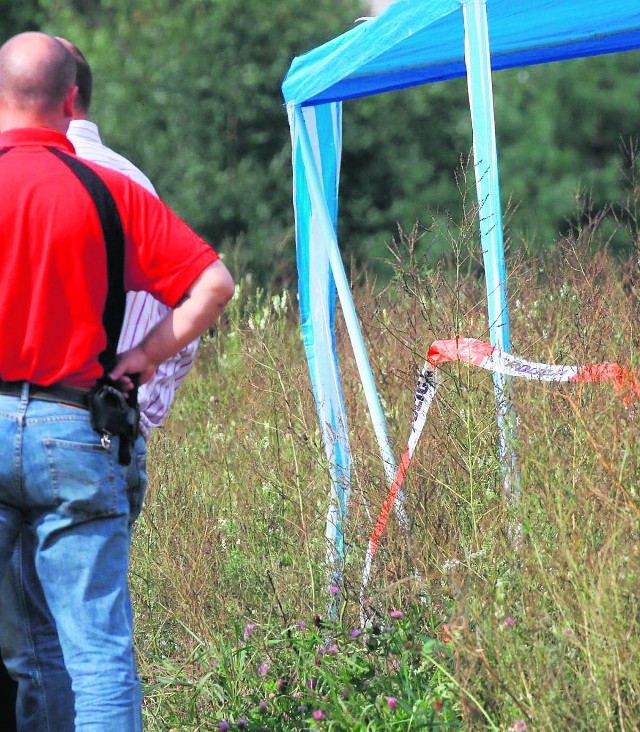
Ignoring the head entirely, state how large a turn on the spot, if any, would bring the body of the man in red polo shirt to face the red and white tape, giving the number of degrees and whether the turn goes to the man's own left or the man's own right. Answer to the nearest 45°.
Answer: approximately 45° to the man's own right

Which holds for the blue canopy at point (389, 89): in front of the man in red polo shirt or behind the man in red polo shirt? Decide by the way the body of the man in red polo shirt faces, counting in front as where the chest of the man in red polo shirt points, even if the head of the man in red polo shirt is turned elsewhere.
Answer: in front

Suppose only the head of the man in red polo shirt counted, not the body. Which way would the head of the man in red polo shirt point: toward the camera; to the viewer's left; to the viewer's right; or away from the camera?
away from the camera

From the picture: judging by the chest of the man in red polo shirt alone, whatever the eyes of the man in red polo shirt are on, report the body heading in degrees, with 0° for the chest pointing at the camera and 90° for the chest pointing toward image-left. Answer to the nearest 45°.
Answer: approximately 180°
